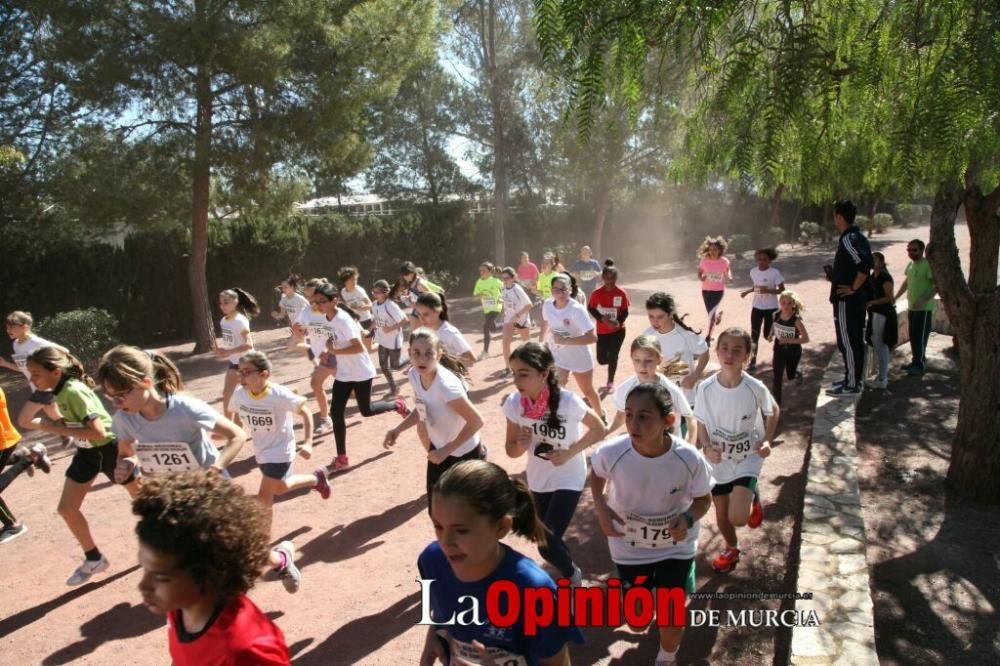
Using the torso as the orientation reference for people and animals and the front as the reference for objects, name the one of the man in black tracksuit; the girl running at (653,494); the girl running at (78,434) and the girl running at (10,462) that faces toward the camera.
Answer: the girl running at (653,494)

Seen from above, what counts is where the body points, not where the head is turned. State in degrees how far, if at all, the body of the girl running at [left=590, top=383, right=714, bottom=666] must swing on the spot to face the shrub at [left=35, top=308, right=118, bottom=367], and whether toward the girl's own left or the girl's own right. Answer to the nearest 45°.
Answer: approximately 135° to the girl's own right

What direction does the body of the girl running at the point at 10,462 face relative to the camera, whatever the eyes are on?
to the viewer's left

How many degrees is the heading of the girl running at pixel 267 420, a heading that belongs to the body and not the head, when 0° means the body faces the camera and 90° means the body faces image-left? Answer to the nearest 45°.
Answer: approximately 45°

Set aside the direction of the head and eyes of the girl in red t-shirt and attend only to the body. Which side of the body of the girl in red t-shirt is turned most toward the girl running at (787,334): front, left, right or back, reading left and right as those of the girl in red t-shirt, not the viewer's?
left

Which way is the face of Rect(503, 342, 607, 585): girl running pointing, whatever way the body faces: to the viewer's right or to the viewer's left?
to the viewer's left

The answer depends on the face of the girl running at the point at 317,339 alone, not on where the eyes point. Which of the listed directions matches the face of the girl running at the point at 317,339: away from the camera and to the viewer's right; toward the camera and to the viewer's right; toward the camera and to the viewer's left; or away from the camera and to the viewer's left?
toward the camera and to the viewer's left

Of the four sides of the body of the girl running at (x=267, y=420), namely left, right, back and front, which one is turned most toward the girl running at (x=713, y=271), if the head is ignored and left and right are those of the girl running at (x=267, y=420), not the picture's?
back

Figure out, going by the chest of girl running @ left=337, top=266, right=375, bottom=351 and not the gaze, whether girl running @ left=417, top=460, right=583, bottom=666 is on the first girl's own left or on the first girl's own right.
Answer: on the first girl's own left

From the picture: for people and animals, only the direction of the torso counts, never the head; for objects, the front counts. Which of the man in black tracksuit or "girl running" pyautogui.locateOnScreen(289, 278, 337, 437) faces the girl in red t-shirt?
the man in black tracksuit

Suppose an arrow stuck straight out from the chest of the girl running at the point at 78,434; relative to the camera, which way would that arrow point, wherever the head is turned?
to the viewer's left

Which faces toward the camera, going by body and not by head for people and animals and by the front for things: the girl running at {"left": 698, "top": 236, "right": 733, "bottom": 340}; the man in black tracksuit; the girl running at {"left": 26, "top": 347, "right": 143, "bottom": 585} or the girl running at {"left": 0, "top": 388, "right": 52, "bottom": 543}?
the girl running at {"left": 698, "top": 236, "right": 733, "bottom": 340}

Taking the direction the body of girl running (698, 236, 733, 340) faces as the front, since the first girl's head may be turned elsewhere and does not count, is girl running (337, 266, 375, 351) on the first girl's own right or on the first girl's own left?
on the first girl's own right
